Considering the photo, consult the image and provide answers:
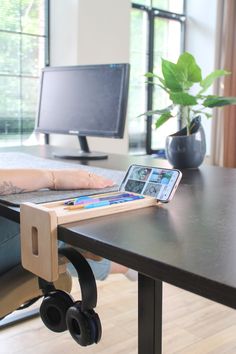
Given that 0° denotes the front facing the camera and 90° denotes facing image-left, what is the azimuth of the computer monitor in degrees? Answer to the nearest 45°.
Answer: approximately 45°

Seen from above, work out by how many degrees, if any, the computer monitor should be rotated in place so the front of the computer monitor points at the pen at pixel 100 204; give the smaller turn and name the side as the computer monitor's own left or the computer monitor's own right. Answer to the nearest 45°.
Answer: approximately 45° to the computer monitor's own left

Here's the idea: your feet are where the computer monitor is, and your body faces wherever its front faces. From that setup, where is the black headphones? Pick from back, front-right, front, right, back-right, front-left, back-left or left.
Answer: front-left

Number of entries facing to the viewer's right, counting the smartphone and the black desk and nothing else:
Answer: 0

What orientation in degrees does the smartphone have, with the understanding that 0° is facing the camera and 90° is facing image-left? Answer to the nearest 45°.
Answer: approximately 45°
